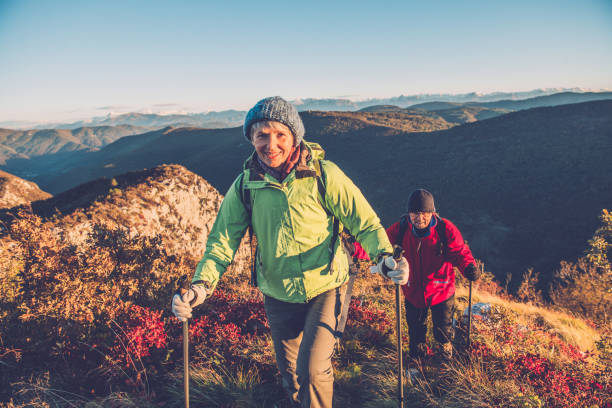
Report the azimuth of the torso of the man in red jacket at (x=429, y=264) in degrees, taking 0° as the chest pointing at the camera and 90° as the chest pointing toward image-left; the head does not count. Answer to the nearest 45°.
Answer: approximately 0°
